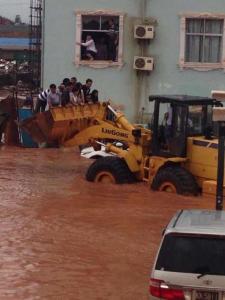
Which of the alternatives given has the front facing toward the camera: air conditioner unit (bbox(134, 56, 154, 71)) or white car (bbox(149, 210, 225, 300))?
the air conditioner unit

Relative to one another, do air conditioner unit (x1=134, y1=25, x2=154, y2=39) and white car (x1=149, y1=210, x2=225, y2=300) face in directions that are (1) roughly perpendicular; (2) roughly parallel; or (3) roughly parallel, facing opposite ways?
roughly parallel, facing opposite ways

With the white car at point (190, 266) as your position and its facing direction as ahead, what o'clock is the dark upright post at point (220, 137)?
The dark upright post is roughly at 12 o'clock from the white car.

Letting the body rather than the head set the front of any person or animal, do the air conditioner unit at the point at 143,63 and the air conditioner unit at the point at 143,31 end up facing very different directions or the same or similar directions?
same or similar directions

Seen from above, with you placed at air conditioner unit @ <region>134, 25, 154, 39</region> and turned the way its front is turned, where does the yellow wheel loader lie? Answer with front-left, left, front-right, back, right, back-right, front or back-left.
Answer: front

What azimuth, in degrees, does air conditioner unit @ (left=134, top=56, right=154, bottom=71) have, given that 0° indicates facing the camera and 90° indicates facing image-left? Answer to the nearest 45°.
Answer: approximately 0°

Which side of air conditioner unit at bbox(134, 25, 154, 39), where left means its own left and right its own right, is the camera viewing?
front

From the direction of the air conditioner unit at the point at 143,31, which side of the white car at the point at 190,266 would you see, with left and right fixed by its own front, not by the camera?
front

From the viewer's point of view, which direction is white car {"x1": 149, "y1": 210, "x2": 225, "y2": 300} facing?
away from the camera

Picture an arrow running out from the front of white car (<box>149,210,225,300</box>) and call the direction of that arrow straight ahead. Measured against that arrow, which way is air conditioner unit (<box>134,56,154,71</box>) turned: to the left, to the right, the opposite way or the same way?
the opposite way

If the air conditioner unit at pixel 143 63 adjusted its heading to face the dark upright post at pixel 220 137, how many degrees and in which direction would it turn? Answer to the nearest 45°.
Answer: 0° — it already faces it

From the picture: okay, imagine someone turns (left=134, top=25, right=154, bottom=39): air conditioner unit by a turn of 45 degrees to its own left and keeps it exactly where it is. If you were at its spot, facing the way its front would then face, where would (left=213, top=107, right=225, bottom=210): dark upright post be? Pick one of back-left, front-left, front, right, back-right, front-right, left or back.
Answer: front-right

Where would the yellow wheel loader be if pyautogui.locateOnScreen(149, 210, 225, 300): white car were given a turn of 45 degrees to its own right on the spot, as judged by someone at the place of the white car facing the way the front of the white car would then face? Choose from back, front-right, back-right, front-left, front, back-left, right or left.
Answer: front-left

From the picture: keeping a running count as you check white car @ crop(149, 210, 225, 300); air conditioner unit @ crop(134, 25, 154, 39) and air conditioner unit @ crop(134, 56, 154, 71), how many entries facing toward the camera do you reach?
2

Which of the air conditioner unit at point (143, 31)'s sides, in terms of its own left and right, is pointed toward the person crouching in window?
right
